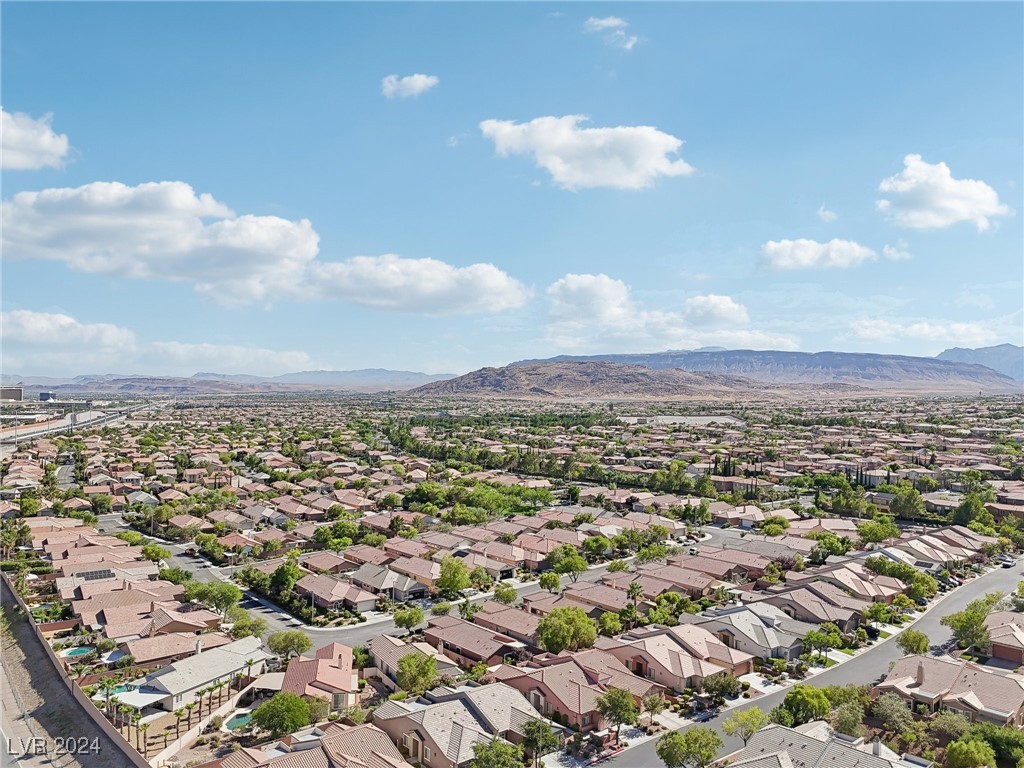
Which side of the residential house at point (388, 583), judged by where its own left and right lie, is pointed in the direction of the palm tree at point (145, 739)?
right

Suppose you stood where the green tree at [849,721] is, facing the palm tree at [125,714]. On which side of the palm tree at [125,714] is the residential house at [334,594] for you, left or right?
right

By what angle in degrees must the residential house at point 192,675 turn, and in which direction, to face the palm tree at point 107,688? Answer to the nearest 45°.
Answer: approximately 135° to its left

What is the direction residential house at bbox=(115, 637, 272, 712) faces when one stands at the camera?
facing away from the viewer and to the right of the viewer

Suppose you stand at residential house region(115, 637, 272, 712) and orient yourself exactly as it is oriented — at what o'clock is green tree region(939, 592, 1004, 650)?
The green tree is roughly at 2 o'clock from the residential house.

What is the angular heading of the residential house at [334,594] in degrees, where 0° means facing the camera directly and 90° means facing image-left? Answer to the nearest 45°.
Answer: approximately 315°

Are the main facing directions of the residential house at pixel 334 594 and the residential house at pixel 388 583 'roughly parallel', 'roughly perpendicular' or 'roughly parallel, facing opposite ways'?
roughly parallel

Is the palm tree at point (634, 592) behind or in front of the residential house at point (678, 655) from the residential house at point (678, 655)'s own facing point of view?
behind

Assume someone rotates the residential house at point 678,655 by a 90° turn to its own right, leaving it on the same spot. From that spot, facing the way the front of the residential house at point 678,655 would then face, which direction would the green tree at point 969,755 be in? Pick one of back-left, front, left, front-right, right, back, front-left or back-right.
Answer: left

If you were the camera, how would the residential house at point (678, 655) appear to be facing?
facing the viewer and to the right of the viewer

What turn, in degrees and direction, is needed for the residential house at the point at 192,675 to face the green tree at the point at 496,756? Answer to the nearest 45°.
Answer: approximately 90° to its right
